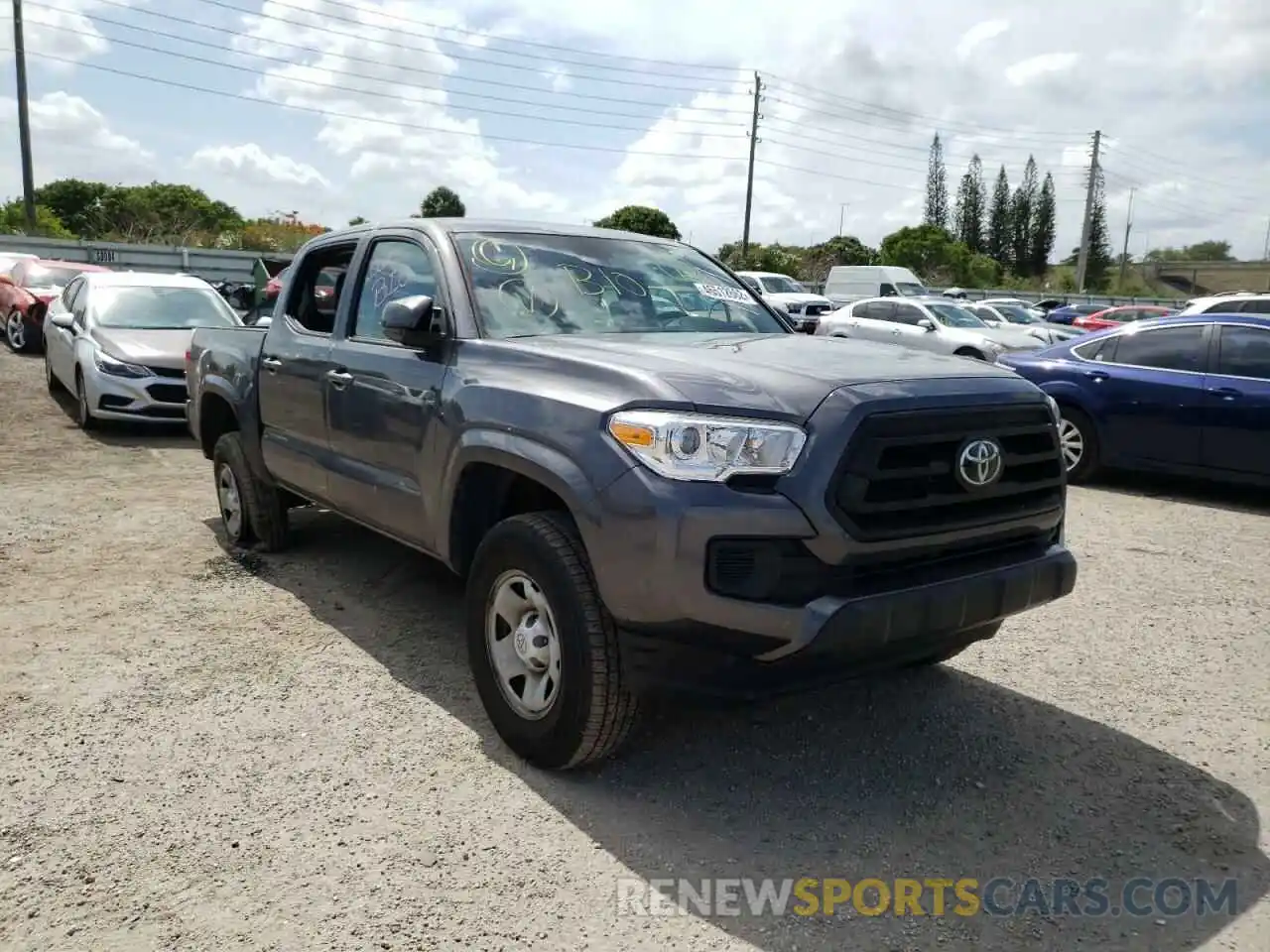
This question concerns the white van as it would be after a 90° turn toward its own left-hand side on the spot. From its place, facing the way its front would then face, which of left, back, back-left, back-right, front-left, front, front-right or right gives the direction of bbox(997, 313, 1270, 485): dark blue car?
back-right

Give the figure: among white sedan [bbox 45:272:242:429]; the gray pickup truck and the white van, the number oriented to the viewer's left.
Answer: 0

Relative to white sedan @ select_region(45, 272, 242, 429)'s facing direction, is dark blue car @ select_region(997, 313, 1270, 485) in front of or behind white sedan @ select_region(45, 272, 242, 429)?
in front

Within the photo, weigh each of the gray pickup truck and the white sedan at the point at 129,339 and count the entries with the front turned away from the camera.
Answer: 0

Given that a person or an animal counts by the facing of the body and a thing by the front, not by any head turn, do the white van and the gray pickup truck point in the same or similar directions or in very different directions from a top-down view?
same or similar directions

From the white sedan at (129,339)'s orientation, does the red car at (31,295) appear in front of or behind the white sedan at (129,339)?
behind

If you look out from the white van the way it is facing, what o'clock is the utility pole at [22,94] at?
The utility pole is roughly at 4 o'clock from the white van.

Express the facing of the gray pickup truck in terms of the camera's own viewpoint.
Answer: facing the viewer and to the right of the viewer

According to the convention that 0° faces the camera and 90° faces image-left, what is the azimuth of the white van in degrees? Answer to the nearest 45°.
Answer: approximately 315°

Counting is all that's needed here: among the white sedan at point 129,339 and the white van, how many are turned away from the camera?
0

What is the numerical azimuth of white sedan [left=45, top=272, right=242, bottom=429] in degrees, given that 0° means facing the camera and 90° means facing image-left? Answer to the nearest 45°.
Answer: approximately 315°
